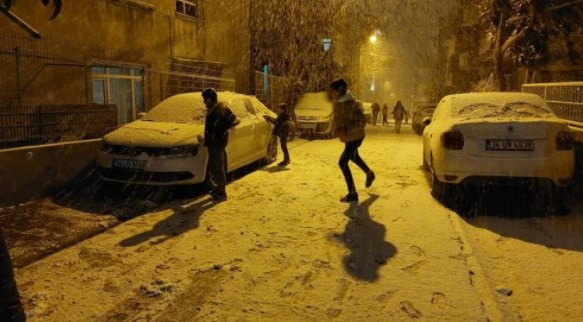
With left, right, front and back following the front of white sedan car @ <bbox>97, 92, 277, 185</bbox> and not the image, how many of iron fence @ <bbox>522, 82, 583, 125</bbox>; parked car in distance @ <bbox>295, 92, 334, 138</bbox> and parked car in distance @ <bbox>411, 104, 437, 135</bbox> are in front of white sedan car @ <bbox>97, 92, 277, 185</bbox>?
0

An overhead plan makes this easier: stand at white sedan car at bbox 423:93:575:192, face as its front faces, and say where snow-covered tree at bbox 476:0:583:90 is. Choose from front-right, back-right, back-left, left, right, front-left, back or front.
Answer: front

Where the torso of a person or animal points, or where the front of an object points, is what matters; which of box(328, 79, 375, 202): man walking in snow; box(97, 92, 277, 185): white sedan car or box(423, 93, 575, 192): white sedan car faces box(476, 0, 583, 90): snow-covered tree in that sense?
box(423, 93, 575, 192): white sedan car

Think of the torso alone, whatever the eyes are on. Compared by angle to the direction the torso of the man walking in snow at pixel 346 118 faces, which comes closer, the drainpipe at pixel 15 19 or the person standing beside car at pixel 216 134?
the person standing beside car

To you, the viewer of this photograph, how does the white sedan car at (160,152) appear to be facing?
facing the viewer and to the left of the viewer

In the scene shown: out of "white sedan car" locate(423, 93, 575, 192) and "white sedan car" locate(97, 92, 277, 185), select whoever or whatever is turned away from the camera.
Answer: "white sedan car" locate(423, 93, 575, 192)

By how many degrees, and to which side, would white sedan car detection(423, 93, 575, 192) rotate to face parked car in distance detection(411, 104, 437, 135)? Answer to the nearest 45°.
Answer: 0° — it already faces it

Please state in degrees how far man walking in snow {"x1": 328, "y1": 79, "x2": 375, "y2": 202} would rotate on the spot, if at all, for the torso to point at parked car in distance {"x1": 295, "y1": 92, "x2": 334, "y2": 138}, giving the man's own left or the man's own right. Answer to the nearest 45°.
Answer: approximately 90° to the man's own right

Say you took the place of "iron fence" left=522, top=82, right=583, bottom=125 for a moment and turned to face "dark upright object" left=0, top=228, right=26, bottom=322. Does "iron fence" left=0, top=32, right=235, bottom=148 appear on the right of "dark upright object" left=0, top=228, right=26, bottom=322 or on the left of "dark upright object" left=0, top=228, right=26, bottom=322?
right

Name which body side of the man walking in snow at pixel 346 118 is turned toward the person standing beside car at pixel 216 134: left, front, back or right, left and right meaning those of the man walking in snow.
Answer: front

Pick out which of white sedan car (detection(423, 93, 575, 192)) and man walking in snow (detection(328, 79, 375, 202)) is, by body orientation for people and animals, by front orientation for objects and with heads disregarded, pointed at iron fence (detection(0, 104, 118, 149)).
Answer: the man walking in snow

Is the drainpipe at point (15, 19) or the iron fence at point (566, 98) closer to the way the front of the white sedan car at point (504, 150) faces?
the iron fence

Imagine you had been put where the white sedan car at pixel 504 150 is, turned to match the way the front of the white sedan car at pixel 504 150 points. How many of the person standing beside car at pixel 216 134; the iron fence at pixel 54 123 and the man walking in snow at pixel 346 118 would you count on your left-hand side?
3

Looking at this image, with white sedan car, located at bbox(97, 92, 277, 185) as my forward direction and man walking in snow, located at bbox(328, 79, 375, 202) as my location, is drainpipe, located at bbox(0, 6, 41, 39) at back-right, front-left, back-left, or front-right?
front-left

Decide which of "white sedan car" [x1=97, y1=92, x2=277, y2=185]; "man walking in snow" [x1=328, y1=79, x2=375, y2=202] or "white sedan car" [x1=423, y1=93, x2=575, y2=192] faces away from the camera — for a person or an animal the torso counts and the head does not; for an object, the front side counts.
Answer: "white sedan car" [x1=423, y1=93, x2=575, y2=192]

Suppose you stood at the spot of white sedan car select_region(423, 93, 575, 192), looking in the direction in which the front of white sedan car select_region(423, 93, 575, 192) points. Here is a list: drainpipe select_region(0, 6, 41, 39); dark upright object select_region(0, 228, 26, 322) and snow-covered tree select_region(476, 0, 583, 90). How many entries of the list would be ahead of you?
1

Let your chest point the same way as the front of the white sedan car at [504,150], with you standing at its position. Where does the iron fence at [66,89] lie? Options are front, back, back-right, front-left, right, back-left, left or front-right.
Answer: left

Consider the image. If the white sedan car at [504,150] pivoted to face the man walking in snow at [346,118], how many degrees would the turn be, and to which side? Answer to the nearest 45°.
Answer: approximately 90° to its left

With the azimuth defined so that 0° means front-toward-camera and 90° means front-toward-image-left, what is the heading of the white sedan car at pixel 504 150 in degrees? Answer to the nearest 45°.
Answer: approximately 180°

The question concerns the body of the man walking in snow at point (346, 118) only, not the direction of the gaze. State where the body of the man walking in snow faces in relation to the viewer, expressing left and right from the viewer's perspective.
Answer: facing to the left of the viewer
